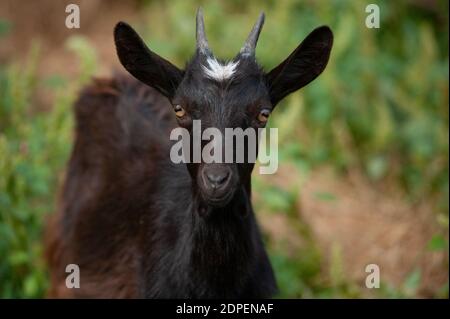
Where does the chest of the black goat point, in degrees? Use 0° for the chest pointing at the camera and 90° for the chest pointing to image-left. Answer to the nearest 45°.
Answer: approximately 315°
